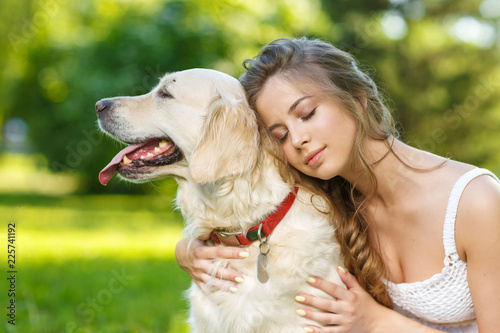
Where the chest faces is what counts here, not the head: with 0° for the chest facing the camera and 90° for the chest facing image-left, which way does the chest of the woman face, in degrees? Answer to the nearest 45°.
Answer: approximately 45°
